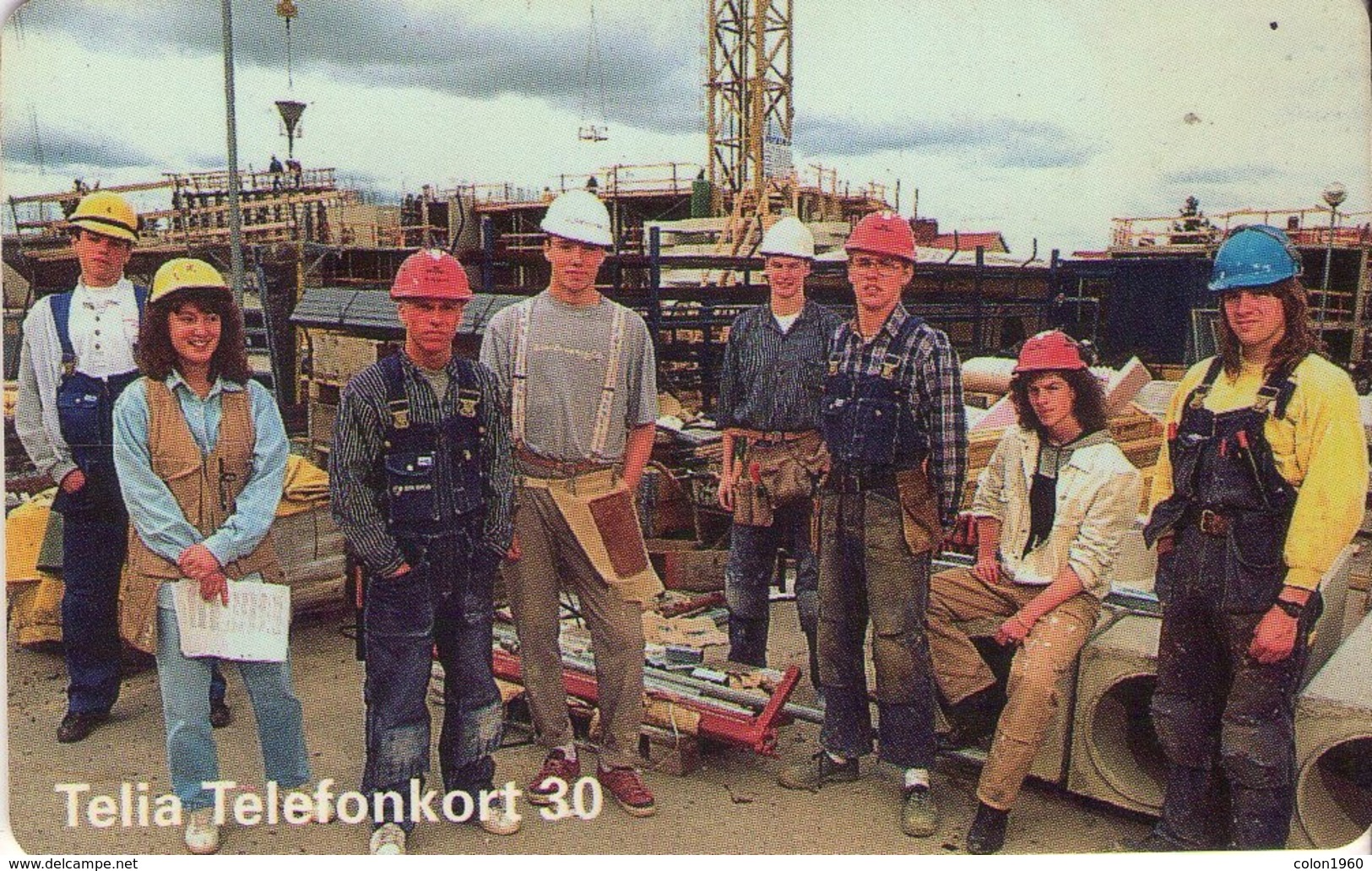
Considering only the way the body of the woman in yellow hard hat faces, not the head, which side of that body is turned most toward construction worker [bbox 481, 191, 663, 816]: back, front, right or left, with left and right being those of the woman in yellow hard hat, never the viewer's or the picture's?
left

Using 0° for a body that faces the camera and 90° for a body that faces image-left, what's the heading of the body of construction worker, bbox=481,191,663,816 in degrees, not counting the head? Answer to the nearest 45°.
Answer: approximately 0°

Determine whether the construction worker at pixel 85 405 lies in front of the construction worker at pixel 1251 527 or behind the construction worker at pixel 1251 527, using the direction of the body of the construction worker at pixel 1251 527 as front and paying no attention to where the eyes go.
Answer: in front

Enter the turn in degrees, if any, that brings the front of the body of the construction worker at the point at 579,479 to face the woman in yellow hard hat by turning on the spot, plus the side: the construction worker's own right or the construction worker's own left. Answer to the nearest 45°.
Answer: approximately 90° to the construction worker's own right

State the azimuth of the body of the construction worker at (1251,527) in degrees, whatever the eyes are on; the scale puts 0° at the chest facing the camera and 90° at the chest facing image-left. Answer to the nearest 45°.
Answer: approximately 45°

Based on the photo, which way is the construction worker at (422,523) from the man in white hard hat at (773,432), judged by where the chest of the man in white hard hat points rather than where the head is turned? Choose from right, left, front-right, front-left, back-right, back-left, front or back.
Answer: front-right

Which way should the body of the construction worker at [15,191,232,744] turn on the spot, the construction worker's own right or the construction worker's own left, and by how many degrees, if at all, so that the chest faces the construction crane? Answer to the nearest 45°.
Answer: approximately 135° to the construction worker's own left

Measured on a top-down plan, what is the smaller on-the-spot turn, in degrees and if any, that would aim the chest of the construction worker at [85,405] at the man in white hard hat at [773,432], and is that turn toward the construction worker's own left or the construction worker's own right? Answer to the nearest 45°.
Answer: approximately 90° to the construction worker's own left

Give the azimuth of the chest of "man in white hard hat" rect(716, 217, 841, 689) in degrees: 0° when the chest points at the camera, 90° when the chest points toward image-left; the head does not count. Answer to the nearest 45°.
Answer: approximately 0°
